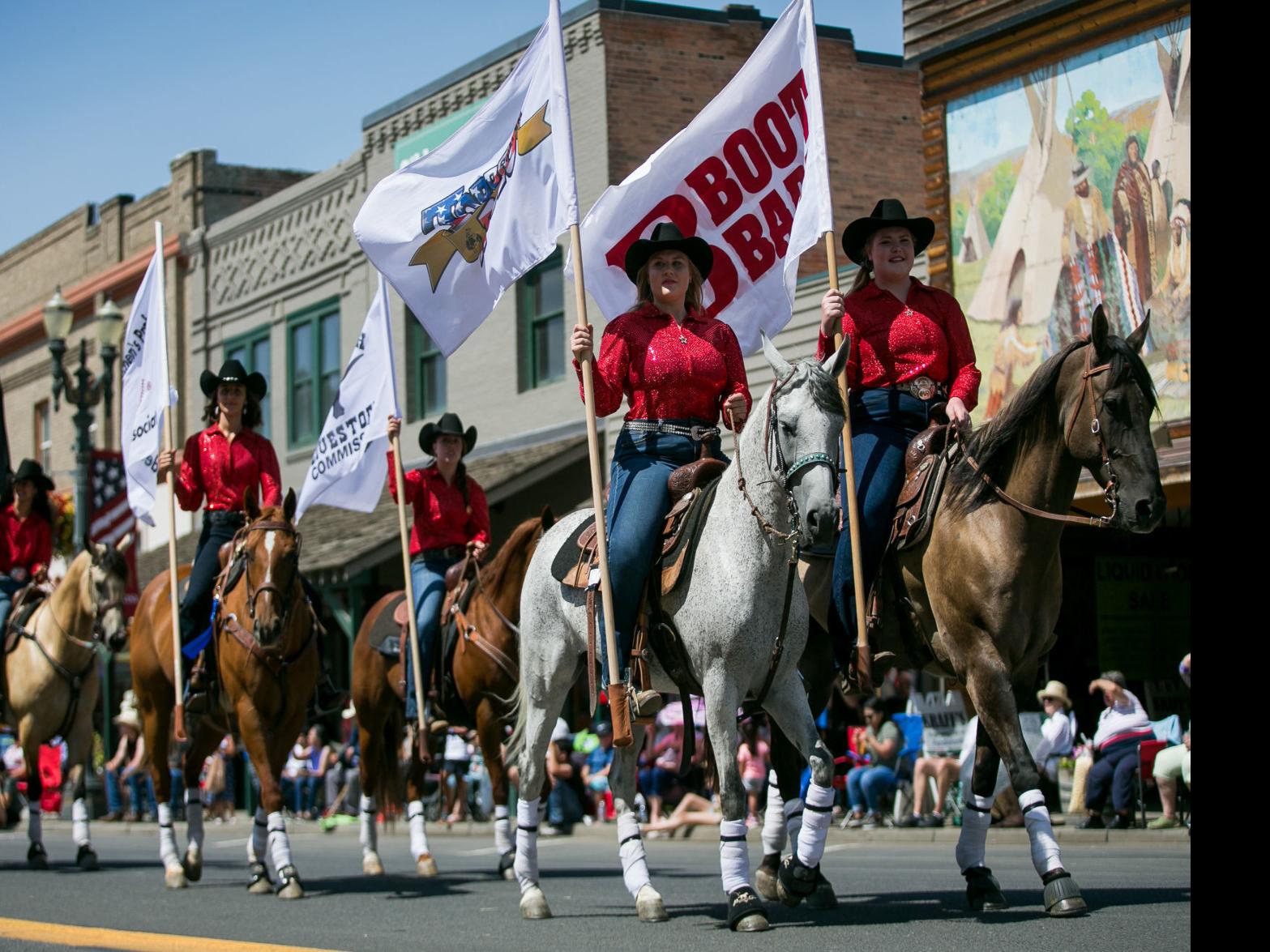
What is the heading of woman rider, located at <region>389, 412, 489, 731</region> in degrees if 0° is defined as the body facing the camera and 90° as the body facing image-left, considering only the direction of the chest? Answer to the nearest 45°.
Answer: approximately 315°

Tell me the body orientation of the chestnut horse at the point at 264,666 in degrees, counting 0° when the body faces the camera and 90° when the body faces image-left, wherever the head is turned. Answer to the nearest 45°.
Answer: approximately 315°

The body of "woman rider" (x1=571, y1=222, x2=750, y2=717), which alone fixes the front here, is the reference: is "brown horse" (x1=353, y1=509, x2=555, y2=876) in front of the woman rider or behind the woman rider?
behind

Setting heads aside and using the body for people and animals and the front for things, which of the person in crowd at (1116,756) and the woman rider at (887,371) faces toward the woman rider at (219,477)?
the person in crowd

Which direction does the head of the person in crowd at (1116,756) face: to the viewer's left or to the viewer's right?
to the viewer's left

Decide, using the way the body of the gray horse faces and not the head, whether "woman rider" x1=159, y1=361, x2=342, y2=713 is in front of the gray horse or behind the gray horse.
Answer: behind
